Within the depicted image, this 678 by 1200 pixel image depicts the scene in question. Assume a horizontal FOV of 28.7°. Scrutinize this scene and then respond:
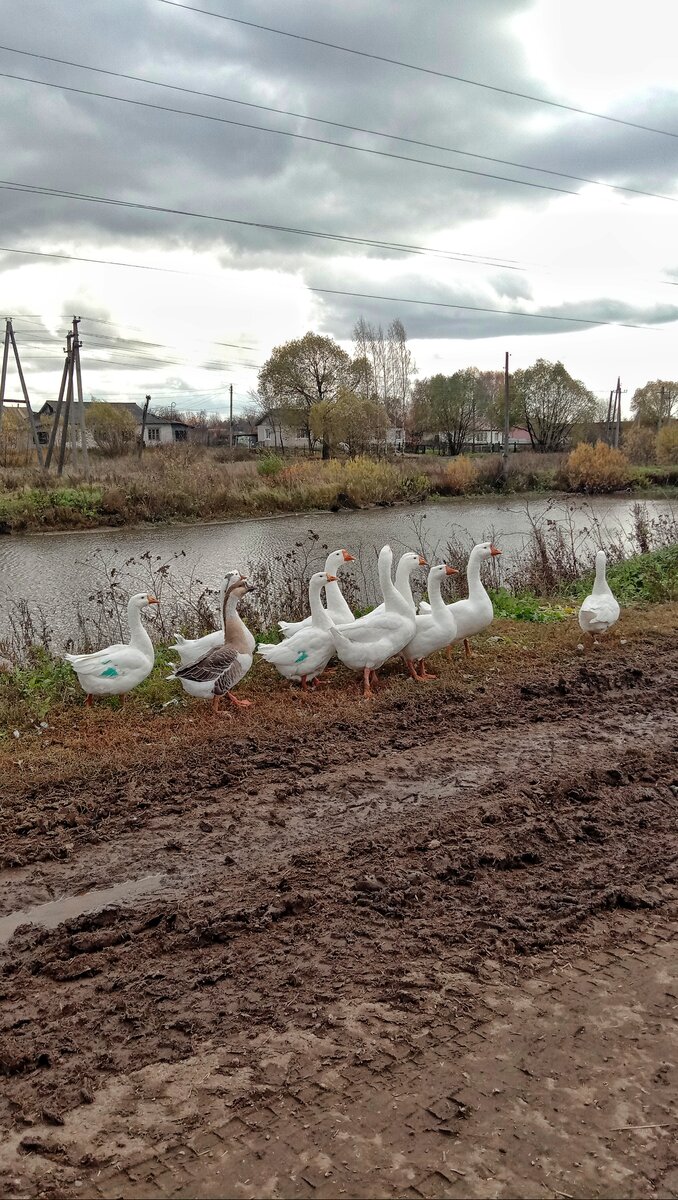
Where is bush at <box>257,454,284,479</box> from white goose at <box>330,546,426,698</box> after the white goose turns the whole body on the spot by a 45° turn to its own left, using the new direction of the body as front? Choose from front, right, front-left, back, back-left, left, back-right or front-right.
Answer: front-left

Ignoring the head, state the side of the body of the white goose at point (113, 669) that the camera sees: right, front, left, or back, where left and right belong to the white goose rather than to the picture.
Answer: right

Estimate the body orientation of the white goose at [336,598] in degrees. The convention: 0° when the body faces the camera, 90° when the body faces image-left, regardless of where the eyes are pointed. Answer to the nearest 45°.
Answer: approximately 270°

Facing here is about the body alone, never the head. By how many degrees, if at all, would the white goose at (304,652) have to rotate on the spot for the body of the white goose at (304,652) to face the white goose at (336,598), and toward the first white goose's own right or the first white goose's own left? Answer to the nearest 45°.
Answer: approximately 90° to the first white goose's own left

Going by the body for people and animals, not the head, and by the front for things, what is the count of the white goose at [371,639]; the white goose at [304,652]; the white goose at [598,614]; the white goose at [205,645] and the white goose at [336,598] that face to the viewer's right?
4

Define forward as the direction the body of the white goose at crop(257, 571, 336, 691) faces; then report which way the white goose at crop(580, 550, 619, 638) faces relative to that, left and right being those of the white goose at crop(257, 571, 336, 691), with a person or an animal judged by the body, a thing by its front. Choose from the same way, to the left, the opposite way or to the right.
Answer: to the left

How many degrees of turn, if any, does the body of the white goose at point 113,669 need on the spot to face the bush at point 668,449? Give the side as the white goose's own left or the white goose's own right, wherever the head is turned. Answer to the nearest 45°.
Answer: approximately 45° to the white goose's own left

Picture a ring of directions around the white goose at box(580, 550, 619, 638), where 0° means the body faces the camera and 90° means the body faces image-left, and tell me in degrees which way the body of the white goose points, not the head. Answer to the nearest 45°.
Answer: approximately 180°

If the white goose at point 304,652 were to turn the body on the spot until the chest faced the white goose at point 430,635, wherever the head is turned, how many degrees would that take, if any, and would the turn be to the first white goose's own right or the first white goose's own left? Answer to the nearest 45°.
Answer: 0° — it already faces it

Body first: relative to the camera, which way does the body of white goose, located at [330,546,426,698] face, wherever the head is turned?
to the viewer's right

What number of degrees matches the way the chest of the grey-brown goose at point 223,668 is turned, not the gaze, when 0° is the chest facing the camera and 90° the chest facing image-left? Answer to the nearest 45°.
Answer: approximately 270°

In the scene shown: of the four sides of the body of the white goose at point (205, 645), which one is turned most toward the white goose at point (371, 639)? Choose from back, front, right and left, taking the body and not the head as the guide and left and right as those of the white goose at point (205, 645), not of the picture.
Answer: front

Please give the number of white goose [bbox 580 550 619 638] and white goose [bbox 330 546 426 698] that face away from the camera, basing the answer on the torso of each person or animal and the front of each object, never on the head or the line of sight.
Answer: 1

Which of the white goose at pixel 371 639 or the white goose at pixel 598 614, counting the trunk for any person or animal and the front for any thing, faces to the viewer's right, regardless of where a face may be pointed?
the white goose at pixel 371 639
